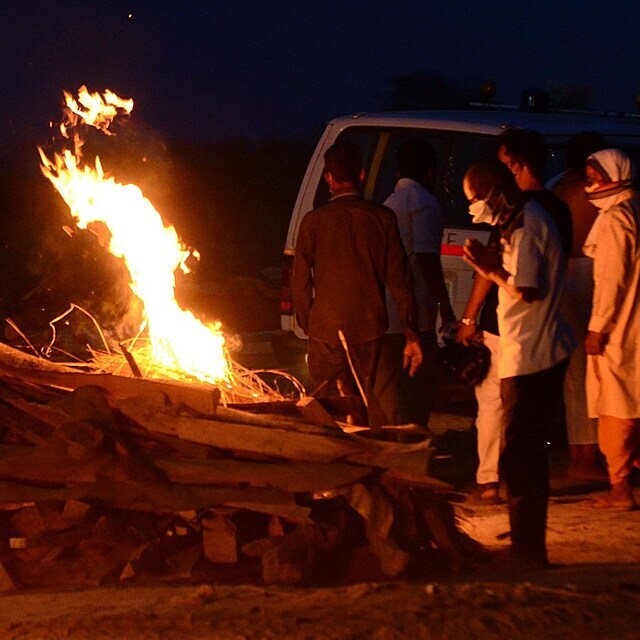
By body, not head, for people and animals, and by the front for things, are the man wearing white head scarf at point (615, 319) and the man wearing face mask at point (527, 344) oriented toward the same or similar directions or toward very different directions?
same or similar directions

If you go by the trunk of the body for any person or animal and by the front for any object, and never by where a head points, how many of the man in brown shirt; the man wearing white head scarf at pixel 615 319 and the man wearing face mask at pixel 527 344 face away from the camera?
1

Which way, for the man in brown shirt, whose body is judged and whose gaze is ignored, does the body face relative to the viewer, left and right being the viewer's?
facing away from the viewer

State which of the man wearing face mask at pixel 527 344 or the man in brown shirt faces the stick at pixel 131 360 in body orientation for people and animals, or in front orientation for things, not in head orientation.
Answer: the man wearing face mask

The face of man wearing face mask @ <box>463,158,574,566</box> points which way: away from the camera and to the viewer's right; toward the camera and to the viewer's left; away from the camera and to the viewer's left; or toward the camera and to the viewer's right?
toward the camera and to the viewer's left

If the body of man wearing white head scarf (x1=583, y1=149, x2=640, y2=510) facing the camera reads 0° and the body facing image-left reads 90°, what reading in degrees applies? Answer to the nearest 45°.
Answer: approximately 90°

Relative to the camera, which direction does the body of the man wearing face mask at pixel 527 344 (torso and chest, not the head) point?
to the viewer's left

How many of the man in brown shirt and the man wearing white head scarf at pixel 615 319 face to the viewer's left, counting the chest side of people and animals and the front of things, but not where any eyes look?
1

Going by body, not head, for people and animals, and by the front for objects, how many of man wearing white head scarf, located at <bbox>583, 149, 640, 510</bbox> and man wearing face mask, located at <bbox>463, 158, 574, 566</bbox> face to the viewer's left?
2

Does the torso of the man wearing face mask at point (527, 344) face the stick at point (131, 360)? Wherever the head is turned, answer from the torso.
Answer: yes

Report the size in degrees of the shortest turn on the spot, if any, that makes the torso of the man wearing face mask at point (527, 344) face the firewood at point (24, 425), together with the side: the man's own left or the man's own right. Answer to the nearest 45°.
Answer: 0° — they already face it

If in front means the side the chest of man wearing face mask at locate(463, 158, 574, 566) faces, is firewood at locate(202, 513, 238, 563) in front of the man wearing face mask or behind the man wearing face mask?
in front

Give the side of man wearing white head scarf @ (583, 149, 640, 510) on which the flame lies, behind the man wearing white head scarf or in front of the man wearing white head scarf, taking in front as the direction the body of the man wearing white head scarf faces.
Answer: in front

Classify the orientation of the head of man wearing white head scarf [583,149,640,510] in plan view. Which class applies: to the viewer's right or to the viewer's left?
to the viewer's left

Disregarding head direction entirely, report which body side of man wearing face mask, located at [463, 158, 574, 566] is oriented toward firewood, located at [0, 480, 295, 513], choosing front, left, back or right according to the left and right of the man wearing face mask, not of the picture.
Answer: front
